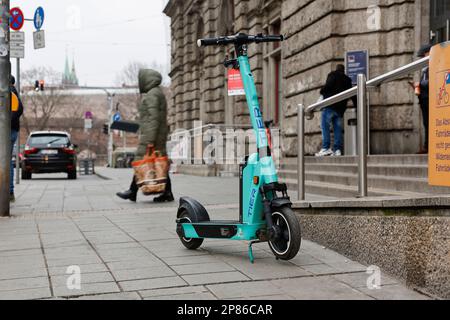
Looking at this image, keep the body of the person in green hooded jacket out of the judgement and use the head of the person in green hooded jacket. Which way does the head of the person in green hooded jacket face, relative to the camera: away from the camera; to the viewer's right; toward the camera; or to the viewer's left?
to the viewer's left

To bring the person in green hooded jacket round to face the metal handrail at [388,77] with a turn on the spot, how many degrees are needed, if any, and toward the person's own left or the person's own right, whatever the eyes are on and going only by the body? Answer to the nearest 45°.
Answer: approximately 135° to the person's own left

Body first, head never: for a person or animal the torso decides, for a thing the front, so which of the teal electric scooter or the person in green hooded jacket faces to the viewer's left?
the person in green hooded jacket

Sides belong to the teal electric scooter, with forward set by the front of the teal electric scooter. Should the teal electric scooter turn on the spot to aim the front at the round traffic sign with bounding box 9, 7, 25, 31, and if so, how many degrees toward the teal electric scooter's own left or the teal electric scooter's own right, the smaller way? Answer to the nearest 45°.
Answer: approximately 180°

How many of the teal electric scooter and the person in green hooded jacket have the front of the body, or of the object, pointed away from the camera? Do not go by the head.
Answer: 0

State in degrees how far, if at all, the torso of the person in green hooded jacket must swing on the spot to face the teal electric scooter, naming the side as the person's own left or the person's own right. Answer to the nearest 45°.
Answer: approximately 90° to the person's own left

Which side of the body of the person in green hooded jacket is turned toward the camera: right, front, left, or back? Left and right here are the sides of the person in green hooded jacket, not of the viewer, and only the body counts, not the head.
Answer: left

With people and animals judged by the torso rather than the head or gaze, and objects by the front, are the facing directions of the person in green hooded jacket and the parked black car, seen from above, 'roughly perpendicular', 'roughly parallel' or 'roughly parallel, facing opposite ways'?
roughly perpendicular

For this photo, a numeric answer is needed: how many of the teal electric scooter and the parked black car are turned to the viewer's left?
0
